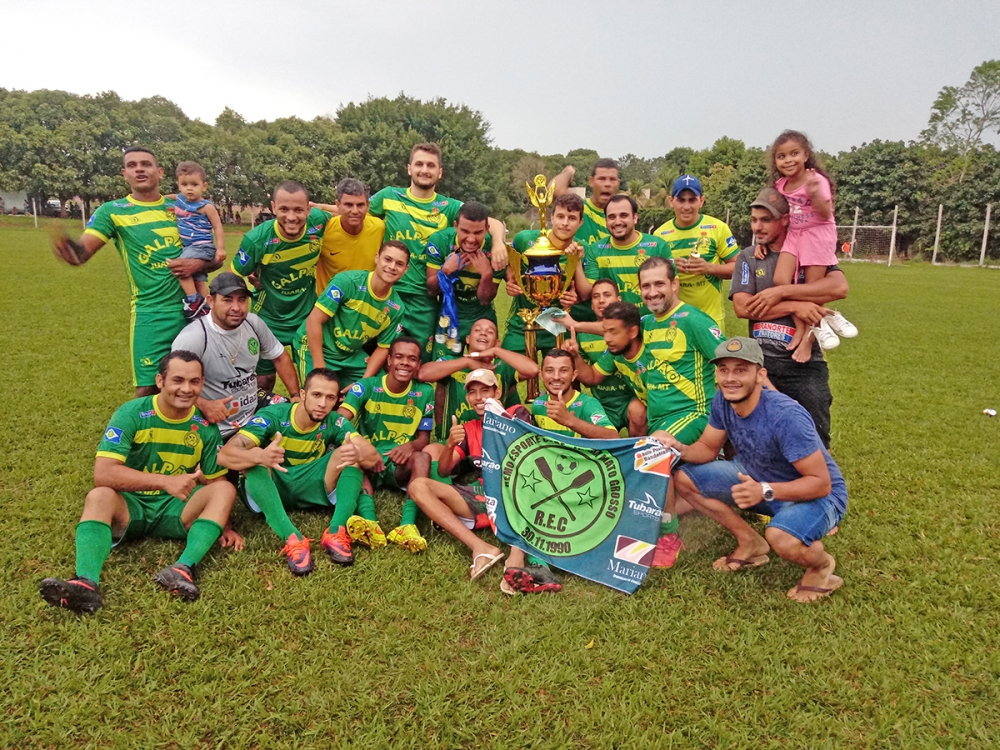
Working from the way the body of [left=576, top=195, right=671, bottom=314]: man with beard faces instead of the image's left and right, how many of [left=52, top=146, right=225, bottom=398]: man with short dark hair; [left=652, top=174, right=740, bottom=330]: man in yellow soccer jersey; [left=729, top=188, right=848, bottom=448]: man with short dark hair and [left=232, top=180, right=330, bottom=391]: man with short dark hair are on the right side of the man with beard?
2

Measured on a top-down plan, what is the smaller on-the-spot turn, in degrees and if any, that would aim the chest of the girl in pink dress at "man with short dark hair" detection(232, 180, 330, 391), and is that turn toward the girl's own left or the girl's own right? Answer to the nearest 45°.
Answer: approximately 45° to the girl's own right

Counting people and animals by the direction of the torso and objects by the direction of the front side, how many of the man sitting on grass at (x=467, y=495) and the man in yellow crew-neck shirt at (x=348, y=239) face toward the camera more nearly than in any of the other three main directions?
2

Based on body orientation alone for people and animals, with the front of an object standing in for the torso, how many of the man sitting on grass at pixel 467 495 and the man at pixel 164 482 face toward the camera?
2

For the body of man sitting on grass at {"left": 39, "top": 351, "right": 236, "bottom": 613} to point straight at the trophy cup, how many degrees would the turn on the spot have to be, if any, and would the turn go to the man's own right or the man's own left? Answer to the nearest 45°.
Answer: approximately 90° to the man's own left

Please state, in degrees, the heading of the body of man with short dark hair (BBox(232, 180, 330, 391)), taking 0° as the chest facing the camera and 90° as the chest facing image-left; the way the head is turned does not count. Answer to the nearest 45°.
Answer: approximately 315°
